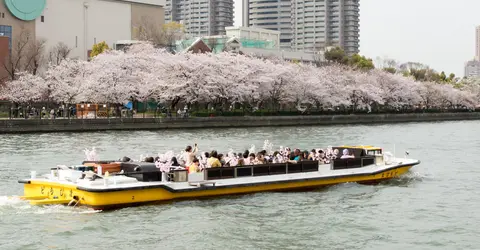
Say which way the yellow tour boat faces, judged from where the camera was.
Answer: facing away from the viewer and to the right of the viewer
